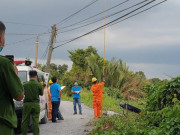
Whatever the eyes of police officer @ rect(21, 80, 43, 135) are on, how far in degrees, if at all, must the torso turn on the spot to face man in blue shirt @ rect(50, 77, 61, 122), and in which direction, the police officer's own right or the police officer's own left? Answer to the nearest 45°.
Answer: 0° — they already face them

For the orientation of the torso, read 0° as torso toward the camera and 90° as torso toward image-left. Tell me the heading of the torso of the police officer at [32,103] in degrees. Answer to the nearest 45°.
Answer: approximately 180°

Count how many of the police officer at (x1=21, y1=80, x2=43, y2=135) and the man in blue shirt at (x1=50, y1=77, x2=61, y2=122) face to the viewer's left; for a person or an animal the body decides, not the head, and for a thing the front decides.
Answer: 0

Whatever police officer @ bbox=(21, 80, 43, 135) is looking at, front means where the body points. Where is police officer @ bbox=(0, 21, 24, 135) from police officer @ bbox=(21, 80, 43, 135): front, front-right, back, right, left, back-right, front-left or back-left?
back

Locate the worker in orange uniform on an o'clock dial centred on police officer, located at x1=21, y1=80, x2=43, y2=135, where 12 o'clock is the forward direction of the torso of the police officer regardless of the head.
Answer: The worker in orange uniform is roughly at 1 o'clock from the police officer.

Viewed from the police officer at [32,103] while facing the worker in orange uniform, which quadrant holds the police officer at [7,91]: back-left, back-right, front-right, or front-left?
back-right
